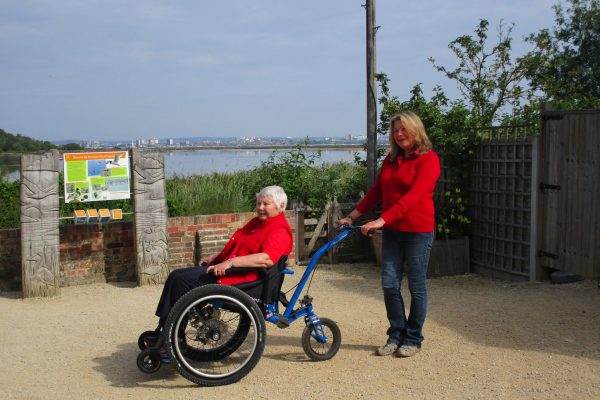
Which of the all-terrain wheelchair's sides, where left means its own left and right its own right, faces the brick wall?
right

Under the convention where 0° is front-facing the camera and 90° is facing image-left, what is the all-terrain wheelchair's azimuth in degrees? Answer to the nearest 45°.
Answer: approximately 90°

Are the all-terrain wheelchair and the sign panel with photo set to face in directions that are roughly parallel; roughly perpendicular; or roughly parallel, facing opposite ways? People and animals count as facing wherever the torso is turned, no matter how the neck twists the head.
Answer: roughly perpendicular

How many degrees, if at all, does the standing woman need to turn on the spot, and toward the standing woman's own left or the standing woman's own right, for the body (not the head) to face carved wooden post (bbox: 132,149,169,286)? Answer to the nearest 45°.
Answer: approximately 90° to the standing woman's own right

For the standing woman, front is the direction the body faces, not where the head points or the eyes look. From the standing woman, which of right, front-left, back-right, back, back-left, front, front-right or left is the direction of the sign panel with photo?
right

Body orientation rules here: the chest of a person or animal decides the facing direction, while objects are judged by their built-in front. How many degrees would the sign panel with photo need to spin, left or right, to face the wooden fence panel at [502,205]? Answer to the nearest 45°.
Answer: approximately 90° to its left

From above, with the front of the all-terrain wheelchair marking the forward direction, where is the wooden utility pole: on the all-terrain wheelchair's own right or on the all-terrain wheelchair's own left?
on the all-terrain wheelchair's own right

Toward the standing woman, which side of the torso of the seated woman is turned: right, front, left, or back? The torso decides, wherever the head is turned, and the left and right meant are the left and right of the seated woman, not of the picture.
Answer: back

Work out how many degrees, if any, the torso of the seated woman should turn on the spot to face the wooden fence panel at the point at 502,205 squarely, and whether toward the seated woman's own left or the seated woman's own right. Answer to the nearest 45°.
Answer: approximately 135° to the seated woman's own right

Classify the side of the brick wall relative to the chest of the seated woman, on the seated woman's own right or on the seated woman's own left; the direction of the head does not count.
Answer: on the seated woman's own right

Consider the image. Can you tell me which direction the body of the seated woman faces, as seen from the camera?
to the viewer's left

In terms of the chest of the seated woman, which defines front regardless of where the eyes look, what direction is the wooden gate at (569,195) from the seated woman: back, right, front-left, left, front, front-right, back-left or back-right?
back-right
